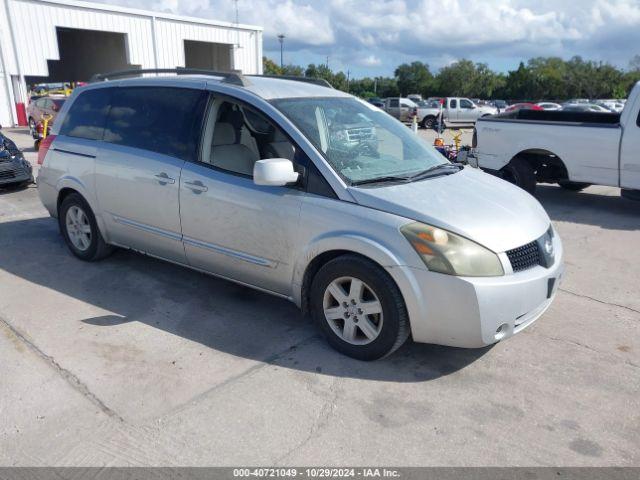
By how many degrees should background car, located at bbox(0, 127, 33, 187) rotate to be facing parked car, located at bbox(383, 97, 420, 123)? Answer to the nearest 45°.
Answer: approximately 90° to its left

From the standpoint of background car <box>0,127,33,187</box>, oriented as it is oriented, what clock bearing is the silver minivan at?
The silver minivan is roughly at 1 o'clock from the background car.

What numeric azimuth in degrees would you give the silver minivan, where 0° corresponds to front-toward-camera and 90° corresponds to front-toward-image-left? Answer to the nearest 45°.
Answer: approximately 315°

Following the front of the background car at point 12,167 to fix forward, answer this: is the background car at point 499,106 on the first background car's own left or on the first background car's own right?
on the first background car's own left

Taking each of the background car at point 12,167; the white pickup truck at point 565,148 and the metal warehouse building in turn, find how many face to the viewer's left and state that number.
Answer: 0

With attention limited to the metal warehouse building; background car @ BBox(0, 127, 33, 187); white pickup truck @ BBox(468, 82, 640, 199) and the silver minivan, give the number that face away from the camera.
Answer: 0

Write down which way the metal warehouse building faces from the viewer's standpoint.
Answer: facing the viewer and to the right of the viewer

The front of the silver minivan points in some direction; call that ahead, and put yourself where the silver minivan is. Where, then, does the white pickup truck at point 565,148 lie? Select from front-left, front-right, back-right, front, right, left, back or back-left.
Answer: left

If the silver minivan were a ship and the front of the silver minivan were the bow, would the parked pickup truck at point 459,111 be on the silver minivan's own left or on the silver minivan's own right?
on the silver minivan's own left

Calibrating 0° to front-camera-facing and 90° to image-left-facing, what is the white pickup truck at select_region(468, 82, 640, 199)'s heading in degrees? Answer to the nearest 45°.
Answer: approximately 315°

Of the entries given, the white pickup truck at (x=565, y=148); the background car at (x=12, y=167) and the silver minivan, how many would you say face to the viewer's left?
0
